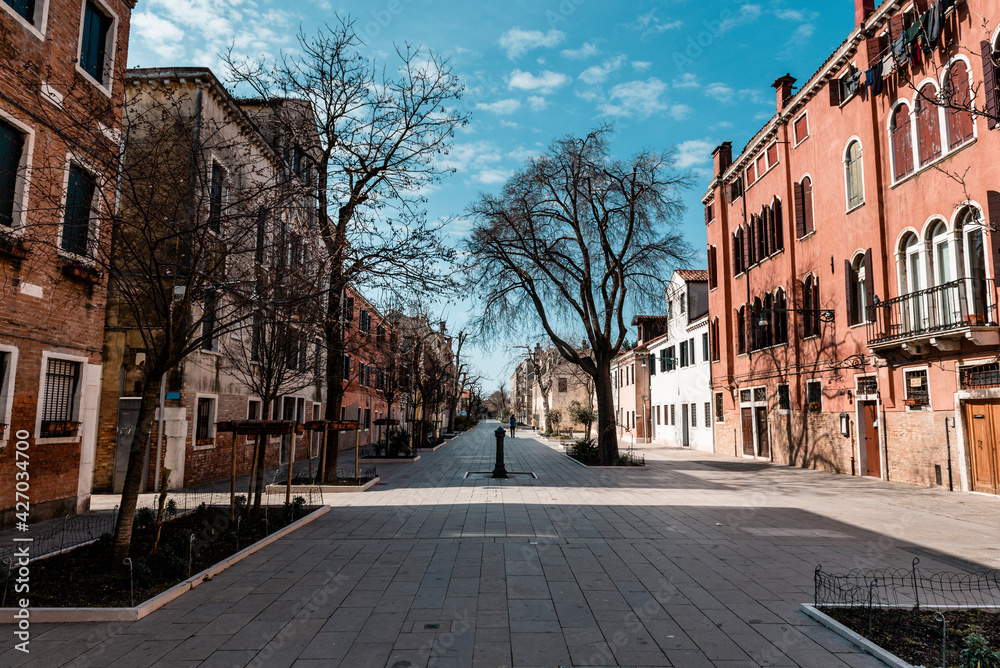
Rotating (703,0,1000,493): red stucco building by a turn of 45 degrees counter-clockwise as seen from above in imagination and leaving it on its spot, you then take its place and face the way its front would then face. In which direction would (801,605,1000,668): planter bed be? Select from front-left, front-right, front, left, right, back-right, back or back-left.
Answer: front

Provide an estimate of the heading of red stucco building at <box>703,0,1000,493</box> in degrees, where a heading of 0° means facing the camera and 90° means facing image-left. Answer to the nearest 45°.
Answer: approximately 45°

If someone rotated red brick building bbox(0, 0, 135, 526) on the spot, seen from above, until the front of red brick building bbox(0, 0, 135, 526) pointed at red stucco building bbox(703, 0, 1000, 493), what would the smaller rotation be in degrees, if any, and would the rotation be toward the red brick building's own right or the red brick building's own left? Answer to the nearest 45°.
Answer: approximately 45° to the red brick building's own left

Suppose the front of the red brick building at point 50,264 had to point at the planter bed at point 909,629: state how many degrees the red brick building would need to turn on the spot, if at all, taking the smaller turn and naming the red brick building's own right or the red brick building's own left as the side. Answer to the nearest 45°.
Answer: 0° — it already faces it

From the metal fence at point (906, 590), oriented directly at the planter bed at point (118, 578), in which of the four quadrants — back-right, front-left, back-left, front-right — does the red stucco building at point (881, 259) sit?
back-right

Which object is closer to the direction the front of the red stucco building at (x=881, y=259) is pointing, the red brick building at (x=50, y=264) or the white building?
the red brick building

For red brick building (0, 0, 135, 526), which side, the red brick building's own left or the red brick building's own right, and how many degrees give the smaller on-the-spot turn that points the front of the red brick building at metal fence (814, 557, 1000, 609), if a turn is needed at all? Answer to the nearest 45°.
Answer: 0° — it already faces it

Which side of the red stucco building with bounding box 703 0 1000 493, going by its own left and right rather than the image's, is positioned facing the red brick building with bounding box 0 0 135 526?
front

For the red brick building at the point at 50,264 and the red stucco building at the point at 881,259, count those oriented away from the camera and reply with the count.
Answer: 0

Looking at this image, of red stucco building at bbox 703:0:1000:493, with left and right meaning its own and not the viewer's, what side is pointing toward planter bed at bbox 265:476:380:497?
front

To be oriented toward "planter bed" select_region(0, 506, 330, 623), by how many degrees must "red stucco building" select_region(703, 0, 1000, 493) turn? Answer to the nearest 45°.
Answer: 0° — it already faces it

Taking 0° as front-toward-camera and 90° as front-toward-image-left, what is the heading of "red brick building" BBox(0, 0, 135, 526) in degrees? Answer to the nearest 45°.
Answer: approximately 315°

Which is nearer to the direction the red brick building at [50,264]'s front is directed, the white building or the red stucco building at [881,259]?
the red stucco building
